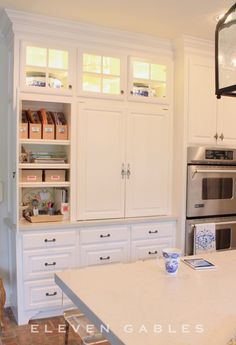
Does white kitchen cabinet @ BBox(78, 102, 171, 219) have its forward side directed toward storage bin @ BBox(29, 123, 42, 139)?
no

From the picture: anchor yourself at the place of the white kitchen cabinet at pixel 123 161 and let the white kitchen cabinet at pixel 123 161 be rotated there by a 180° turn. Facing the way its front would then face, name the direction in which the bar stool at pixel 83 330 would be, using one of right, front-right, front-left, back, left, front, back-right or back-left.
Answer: back

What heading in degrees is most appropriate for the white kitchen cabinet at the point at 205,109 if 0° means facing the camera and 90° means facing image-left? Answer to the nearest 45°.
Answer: approximately 0°

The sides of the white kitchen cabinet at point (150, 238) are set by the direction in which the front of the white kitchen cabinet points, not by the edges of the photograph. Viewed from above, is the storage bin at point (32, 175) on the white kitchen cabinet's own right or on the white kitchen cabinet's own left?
on the white kitchen cabinet's own right

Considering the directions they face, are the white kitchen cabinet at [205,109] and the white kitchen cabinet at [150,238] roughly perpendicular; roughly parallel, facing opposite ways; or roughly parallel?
roughly parallel

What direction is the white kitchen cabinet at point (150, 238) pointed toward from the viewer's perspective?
toward the camera

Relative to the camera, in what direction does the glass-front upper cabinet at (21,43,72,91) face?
facing the viewer and to the right of the viewer

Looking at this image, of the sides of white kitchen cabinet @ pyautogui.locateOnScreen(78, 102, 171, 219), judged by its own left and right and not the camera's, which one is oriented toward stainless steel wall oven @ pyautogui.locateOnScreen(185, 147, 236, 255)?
left

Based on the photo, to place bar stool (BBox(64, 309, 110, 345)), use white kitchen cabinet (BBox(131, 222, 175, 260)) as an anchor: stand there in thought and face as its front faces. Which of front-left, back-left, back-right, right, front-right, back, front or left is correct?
front

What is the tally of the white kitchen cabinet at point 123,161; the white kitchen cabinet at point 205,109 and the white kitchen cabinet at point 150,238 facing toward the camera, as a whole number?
3

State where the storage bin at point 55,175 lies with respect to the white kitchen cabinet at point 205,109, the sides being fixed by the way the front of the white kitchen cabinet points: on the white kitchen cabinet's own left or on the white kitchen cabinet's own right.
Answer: on the white kitchen cabinet's own right

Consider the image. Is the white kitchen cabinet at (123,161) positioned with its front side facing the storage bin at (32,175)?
no

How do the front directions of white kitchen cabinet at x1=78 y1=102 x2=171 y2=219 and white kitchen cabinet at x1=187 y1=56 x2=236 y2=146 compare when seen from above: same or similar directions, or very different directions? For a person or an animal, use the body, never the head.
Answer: same or similar directions
